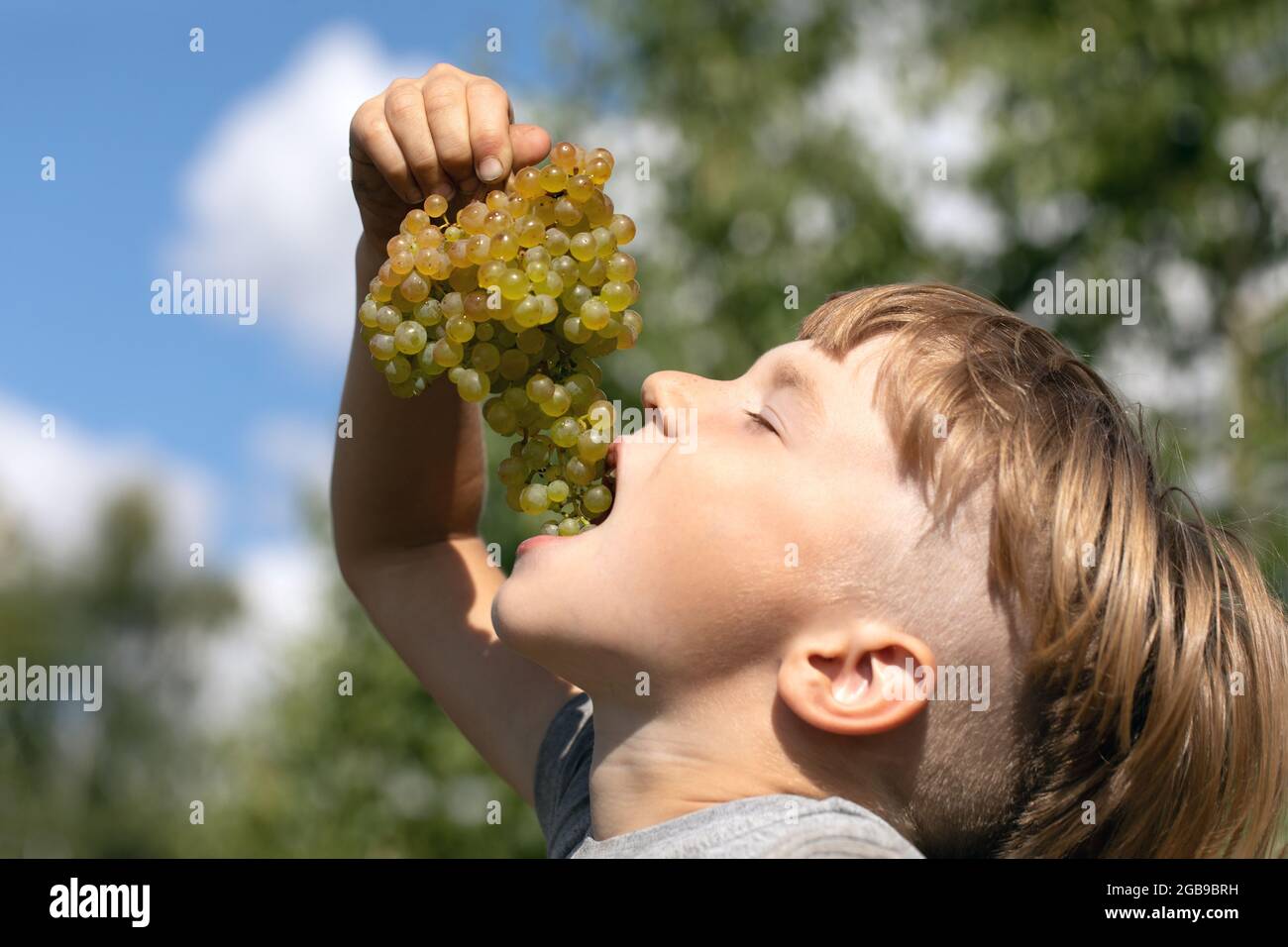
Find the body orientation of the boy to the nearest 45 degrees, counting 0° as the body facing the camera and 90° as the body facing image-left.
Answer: approximately 90°

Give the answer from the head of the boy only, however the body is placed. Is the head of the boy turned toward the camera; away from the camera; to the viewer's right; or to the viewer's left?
to the viewer's left
